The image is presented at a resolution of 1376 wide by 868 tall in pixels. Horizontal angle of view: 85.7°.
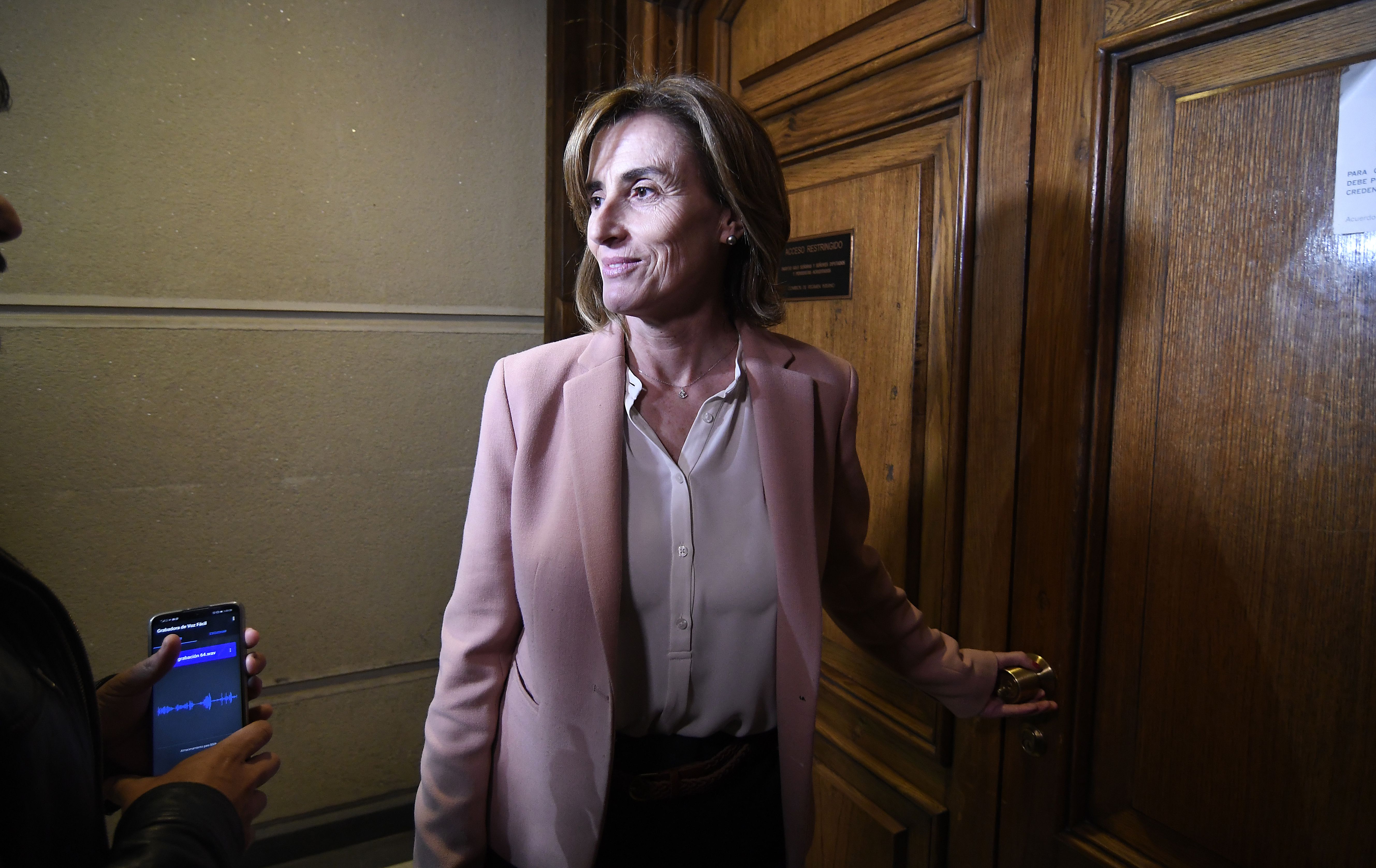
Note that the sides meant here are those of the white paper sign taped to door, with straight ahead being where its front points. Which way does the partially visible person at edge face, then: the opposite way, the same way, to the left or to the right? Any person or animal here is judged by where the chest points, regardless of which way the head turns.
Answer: the opposite way

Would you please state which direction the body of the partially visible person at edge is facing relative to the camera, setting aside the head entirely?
to the viewer's right

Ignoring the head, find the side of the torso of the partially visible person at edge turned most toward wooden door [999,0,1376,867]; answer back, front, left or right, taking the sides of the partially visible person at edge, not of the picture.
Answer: front

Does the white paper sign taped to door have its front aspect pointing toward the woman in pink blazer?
no

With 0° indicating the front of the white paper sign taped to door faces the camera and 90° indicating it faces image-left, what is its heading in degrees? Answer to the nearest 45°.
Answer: approximately 0°

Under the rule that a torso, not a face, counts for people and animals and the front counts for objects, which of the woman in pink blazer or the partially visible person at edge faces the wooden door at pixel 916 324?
the partially visible person at edge

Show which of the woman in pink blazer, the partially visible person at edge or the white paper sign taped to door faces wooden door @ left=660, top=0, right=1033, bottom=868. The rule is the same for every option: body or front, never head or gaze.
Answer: the partially visible person at edge

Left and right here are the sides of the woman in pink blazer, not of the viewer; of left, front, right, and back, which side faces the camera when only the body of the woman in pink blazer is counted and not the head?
front

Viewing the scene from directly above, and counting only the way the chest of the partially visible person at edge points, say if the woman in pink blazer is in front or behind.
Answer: in front

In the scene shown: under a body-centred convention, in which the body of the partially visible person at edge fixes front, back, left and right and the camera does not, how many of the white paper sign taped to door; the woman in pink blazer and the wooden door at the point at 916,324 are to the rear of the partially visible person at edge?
0

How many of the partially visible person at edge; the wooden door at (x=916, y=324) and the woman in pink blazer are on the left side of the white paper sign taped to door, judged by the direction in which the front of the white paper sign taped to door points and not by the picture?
0

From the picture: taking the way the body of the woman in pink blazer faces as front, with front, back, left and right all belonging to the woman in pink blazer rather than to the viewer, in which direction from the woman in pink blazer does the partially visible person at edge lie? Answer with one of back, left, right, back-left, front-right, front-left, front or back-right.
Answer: front-right

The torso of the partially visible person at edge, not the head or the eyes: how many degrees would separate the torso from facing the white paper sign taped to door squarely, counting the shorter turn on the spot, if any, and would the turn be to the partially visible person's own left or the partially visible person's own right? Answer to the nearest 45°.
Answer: approximately 45° to the partially visible person's own right

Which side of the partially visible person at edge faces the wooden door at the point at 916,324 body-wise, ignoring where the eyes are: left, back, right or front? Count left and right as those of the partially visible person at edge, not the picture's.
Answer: front

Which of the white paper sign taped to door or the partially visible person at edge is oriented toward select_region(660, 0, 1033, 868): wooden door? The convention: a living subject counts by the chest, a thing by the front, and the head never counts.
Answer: the partially visible person at edge
